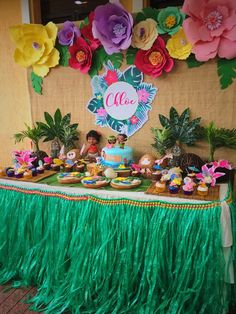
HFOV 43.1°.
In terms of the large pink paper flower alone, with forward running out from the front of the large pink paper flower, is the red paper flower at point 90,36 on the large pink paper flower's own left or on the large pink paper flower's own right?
on the large pink paper flower's own right

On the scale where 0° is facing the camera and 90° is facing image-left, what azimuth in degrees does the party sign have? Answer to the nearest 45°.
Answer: approximately 0°

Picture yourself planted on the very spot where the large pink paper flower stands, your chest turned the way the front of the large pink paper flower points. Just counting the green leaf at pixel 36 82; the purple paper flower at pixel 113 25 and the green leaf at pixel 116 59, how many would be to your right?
3

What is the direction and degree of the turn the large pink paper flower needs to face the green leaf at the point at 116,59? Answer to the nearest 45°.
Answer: approximately 90° to its right

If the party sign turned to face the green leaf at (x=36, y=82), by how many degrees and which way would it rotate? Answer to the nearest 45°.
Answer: approximately 90° to its right

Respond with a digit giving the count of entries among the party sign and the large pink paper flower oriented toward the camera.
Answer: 2

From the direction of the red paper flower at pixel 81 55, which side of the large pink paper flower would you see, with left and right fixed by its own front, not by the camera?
right

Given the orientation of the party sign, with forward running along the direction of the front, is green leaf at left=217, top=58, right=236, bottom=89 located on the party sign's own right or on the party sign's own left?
on the party sign's own left

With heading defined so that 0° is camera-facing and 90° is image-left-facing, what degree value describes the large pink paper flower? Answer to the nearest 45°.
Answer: approximately 0°

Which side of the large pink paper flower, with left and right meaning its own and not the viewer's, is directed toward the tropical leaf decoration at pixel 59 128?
right
